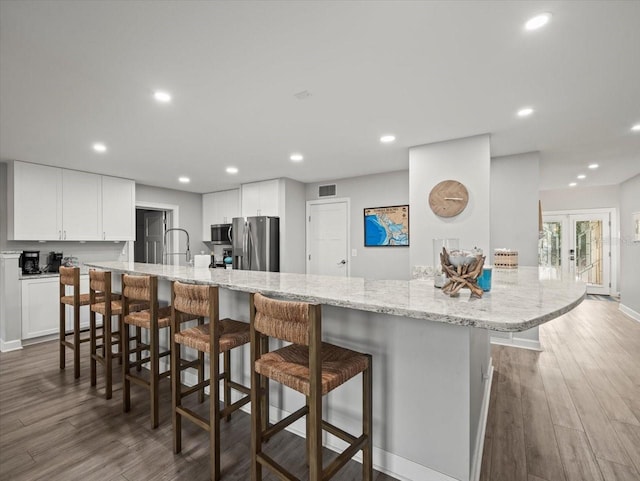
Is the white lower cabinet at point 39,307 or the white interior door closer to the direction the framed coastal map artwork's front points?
the white lower cabinet

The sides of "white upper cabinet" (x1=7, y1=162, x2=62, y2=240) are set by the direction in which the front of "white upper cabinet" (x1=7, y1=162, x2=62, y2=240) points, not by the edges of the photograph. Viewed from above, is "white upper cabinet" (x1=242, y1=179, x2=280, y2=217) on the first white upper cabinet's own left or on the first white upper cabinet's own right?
on the first white upper cabinet's own left

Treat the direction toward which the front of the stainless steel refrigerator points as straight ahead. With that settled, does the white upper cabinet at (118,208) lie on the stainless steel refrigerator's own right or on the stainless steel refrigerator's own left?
on the stainless steel refrigerator's own right

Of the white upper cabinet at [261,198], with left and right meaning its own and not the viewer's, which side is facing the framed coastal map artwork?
left

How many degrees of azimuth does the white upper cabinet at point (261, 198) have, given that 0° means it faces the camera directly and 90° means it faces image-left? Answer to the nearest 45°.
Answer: approximately 45°

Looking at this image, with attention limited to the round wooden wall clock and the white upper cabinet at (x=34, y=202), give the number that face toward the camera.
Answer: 2

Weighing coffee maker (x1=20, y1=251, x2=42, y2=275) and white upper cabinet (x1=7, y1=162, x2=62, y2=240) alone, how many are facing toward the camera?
2
